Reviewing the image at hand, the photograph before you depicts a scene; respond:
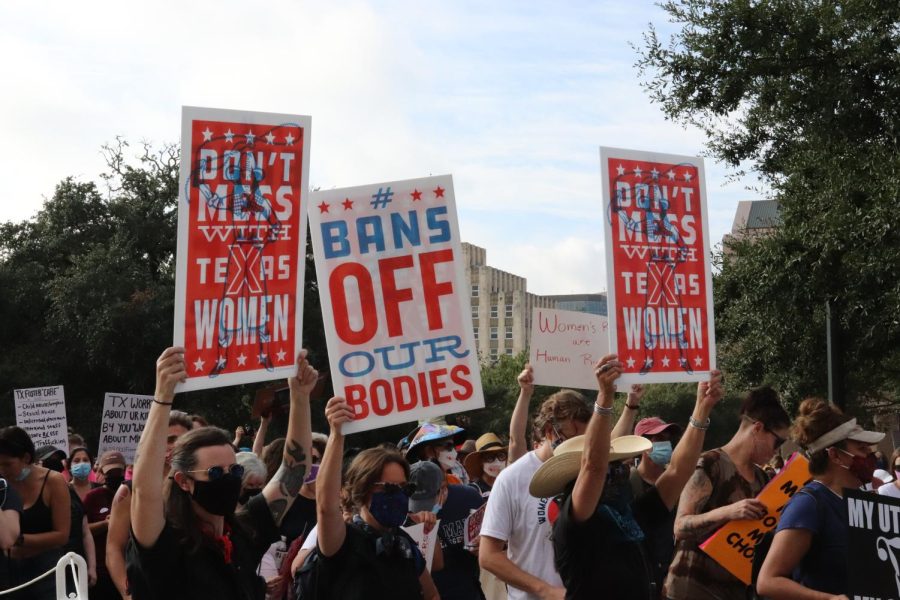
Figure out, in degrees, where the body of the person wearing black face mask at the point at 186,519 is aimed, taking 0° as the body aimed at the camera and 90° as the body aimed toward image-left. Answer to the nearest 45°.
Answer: approximately 315°

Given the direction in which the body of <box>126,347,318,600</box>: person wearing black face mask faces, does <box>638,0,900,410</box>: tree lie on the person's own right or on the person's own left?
on the person's own left

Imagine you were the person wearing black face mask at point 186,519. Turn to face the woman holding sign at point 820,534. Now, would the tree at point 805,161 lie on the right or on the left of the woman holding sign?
left

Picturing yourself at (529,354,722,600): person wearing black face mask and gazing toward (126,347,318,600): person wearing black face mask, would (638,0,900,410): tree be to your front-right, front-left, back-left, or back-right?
back-right

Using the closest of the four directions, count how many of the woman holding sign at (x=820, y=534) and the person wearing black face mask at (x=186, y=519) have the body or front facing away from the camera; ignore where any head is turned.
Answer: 0

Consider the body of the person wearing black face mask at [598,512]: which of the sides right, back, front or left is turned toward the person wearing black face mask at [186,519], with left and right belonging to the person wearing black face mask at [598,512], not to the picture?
right
